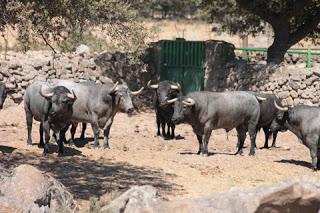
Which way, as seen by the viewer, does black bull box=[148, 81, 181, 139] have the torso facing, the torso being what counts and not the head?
toward the camera

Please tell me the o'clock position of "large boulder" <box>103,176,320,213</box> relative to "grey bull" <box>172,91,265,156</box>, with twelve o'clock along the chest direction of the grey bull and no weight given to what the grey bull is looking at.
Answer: The large boulder is roughly at 9 o'clock from the grey bull.

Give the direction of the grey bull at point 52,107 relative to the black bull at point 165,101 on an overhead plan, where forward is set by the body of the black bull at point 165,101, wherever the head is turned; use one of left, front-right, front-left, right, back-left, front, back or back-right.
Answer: front-right

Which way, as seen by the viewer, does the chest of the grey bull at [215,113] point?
to the viewer's left

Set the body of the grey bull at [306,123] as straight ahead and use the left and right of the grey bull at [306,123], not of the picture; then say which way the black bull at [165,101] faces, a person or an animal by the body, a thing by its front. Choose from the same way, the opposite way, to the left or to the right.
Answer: to the left

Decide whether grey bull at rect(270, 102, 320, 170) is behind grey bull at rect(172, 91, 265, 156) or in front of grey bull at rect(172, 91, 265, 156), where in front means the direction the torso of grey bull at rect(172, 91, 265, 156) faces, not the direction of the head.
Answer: behind

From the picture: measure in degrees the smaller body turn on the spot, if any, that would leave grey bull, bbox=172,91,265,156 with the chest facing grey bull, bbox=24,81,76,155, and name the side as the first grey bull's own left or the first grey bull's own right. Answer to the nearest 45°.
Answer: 0° — it already faces it

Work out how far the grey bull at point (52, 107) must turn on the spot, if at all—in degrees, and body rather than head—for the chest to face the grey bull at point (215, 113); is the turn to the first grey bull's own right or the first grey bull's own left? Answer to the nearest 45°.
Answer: approximately 45° to the first grey bull's own left

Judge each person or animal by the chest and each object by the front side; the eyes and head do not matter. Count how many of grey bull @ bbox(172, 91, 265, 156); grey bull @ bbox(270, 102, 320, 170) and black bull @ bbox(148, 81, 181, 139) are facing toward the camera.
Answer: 1

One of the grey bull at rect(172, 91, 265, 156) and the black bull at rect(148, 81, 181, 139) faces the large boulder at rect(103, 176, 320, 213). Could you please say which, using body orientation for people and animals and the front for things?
the black bull at rect(148, 81, 181, 139)

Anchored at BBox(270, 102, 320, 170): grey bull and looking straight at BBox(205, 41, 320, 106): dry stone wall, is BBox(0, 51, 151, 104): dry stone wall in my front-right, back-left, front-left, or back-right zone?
front-left

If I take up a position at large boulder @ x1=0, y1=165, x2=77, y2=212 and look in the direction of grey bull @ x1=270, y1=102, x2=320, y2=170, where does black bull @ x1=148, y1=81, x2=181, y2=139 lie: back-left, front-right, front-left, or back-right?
front-left

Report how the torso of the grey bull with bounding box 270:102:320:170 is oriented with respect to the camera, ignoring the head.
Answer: to the viewer's left

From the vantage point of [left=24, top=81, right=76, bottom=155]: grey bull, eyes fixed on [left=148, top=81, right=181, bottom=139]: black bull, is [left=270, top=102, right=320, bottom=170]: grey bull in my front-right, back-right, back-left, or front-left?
front-right
